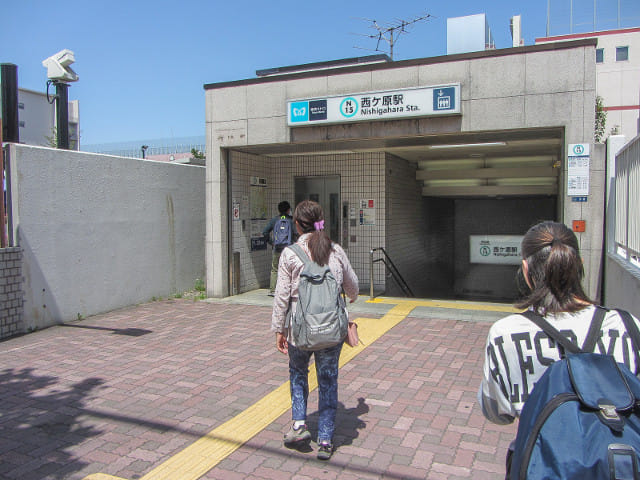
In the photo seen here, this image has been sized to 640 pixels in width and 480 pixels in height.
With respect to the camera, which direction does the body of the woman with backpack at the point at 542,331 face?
away from the camera

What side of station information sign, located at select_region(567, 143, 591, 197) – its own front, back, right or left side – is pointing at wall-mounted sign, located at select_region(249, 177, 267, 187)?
right

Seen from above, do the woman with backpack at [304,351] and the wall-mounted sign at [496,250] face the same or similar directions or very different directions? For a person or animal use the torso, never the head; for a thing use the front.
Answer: very different directions

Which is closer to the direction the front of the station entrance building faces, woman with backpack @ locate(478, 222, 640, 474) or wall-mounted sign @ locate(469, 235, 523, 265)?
the woman with backpack

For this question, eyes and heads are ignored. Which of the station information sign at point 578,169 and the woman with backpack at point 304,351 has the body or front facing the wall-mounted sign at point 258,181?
the woman with backpack

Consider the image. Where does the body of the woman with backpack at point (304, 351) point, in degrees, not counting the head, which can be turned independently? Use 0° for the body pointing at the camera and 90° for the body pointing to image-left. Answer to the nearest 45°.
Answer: approximately 180°

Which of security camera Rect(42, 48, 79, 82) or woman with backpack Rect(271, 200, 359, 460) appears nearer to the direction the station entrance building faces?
the woman with backpack
